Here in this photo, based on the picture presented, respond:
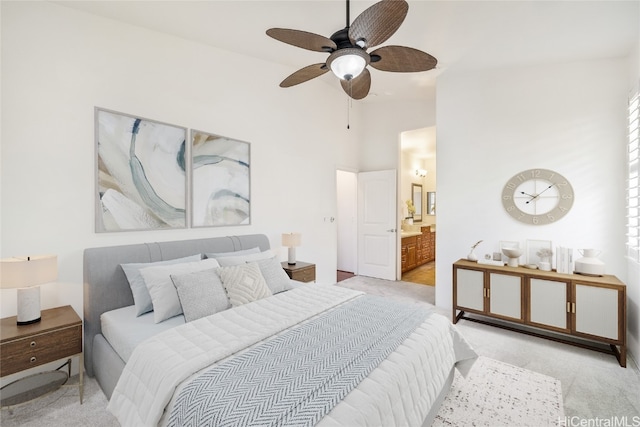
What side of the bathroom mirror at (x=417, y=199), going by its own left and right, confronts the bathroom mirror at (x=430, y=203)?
left

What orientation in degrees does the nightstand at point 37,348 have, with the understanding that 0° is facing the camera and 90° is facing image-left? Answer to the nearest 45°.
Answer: approximately 315°

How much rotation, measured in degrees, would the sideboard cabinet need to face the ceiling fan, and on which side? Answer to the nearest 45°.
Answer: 0° — it already faces it

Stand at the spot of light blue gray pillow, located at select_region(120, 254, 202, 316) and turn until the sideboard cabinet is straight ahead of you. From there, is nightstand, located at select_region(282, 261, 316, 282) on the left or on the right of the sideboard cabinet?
left

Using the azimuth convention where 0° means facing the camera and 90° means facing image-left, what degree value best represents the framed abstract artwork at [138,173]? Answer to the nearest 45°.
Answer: approximately 315°

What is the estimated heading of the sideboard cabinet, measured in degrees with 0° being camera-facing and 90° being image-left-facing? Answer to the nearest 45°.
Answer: approximately 45°

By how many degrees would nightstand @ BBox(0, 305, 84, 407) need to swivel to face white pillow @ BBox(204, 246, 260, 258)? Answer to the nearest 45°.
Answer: approximately 45° to its left

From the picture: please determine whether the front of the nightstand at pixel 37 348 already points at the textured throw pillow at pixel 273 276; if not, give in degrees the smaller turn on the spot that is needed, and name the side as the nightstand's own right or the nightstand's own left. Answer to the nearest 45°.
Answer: approximately 45° to the nightstand's own left

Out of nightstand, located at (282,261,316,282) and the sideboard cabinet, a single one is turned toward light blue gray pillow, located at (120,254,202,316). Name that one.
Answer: the sideboard cabinet

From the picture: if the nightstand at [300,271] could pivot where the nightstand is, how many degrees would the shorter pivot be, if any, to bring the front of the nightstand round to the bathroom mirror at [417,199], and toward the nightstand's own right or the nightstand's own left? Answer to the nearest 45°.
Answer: approximately 90° to the nightstand's own left

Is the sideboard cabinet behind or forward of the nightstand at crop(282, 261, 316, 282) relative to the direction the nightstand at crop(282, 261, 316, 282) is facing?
forward

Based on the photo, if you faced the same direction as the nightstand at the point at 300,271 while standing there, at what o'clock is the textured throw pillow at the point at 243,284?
The textured throw pillow is roughly at 2 o'clock from the nightstand.

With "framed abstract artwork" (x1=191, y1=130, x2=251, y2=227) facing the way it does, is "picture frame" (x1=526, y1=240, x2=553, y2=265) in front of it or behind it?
in front

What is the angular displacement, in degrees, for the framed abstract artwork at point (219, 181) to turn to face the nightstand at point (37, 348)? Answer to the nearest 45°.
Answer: approximately 90° to its right
